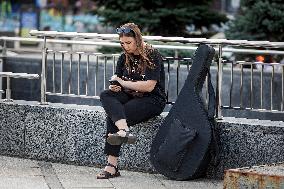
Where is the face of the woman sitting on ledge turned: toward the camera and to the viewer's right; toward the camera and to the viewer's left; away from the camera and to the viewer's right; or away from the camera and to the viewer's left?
toward the camera and to the viewer's left

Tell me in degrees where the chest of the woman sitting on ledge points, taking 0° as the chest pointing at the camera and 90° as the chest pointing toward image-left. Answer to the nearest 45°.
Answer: approximately 45°
